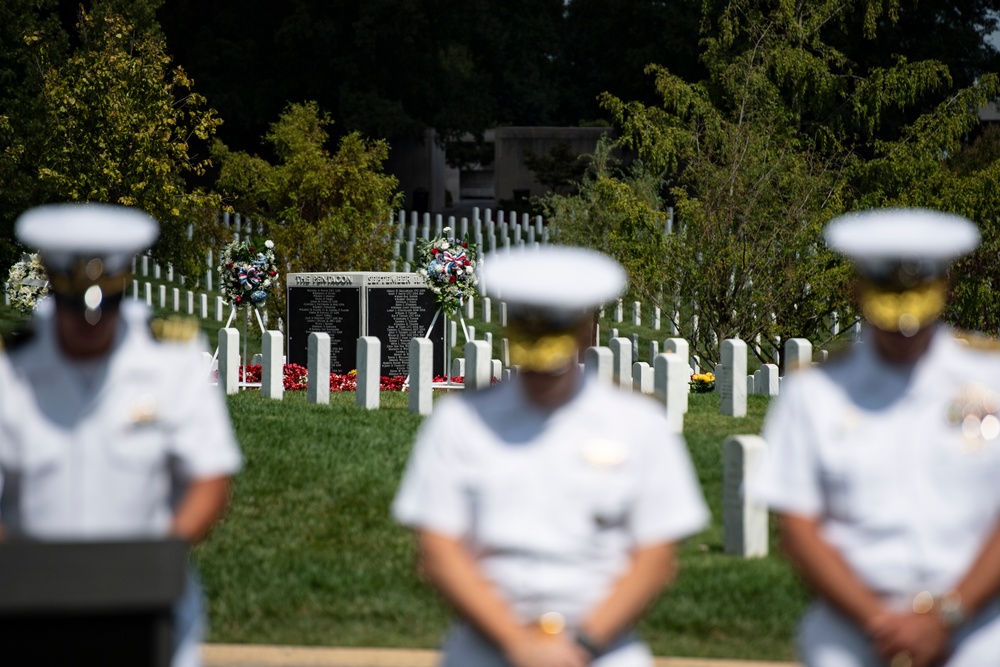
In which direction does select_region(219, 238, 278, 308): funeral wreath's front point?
toward the camera

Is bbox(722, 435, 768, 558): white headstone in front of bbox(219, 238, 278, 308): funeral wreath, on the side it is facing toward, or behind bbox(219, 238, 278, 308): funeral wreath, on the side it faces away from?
in front

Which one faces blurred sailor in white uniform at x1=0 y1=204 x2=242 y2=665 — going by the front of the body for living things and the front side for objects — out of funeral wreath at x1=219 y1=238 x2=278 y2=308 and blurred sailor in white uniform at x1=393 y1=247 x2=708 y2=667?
the funeral wreath

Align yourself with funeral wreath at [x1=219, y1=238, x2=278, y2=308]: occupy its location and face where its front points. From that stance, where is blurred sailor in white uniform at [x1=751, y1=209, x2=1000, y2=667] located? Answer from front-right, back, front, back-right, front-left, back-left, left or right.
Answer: front

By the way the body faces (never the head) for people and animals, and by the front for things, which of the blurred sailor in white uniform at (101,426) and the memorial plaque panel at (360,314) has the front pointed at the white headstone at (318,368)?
the memorial plaque panel

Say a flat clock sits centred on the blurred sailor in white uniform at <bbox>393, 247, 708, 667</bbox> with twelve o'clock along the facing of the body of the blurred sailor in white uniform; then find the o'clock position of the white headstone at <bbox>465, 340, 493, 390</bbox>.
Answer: The white headstone is roughly at 6 o'clock from the blurred sailor in white uniform.

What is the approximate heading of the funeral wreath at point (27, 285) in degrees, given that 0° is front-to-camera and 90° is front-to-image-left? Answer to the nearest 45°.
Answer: approximately 0°

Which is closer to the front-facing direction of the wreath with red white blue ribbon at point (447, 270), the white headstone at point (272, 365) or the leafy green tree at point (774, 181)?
the white headstone

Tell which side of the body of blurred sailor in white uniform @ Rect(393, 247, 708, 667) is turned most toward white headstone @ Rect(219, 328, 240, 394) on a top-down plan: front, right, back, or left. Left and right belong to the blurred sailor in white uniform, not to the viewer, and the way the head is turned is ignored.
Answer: back

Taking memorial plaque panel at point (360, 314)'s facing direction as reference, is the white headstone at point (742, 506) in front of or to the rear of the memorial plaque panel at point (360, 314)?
in front

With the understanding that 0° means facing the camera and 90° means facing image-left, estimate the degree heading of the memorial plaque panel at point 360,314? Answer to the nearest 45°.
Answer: approximately 0°

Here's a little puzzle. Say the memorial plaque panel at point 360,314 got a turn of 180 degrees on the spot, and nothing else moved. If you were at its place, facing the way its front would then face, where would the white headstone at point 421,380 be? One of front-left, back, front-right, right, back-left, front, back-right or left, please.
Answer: back
